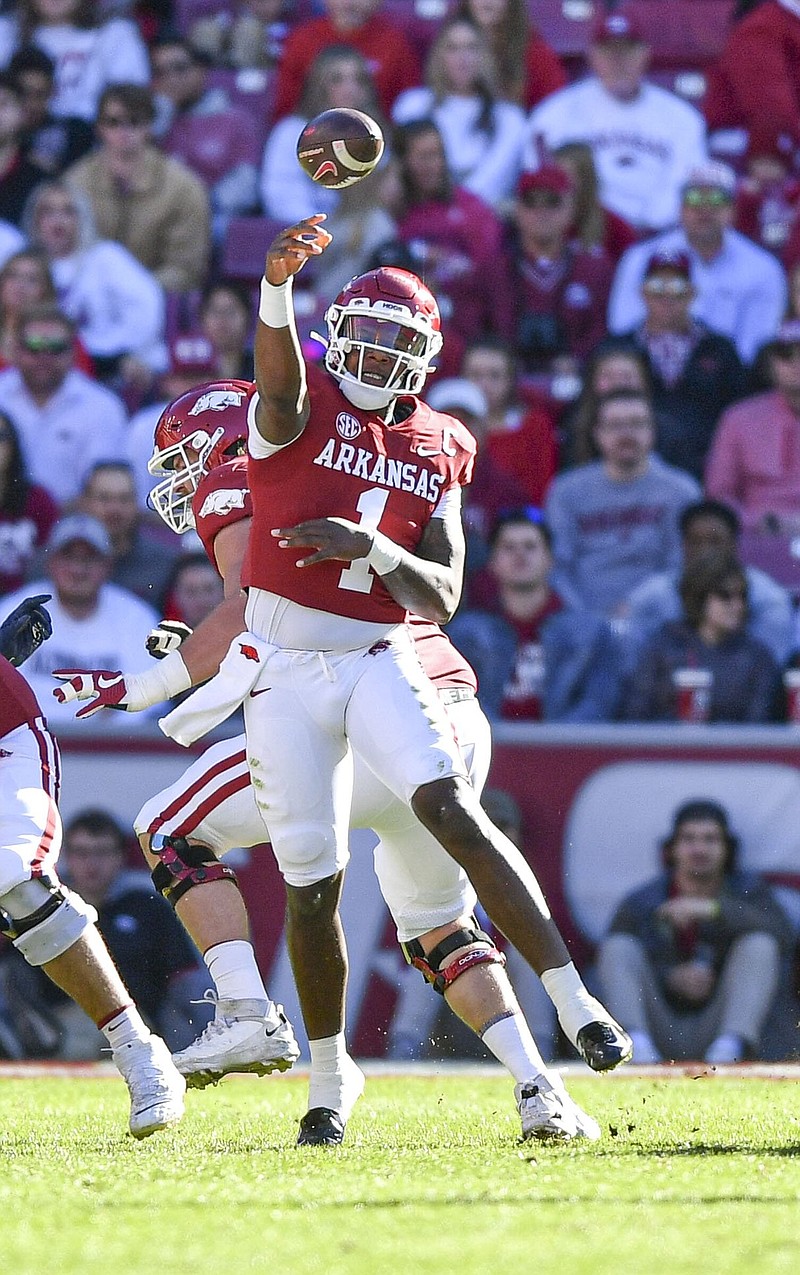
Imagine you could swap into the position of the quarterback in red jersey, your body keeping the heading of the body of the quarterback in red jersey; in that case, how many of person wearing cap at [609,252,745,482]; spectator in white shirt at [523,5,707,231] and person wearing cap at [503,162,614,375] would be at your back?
3

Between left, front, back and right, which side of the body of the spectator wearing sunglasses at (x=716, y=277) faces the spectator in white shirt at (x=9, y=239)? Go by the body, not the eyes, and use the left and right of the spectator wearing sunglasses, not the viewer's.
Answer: right

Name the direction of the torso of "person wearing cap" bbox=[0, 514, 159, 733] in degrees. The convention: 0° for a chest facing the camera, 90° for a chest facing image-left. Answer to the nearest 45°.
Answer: approximately 0°

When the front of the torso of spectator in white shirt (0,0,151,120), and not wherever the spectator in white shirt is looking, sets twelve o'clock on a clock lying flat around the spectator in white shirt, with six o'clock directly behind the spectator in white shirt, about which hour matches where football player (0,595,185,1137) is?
The football player is roughly at 12 o'clock from the spectator in white shirt.

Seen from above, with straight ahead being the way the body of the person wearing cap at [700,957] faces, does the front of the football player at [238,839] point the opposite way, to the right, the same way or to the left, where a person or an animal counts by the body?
to the right

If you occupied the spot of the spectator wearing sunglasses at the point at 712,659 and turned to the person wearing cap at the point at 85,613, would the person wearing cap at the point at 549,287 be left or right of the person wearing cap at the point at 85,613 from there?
right

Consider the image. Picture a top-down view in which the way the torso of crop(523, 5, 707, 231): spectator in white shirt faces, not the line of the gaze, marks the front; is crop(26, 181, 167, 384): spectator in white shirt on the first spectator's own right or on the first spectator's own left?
on the first spectator's own right
